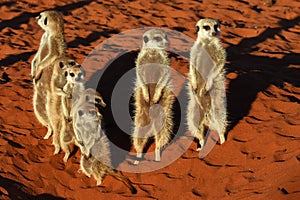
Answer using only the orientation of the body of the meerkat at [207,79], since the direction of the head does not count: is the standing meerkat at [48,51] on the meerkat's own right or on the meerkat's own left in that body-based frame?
on the meerkat's own right

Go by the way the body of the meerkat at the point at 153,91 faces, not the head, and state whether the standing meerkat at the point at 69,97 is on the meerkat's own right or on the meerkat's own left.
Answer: on the meerkat's own right

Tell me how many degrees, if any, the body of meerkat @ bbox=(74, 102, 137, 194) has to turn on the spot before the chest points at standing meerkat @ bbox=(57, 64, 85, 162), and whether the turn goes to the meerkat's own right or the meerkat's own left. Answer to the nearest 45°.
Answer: approximately 90° to the meerkat's own right

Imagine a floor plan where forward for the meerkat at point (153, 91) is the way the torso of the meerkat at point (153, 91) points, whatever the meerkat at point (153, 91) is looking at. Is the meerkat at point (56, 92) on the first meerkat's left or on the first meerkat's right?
on the first meerkat's right
